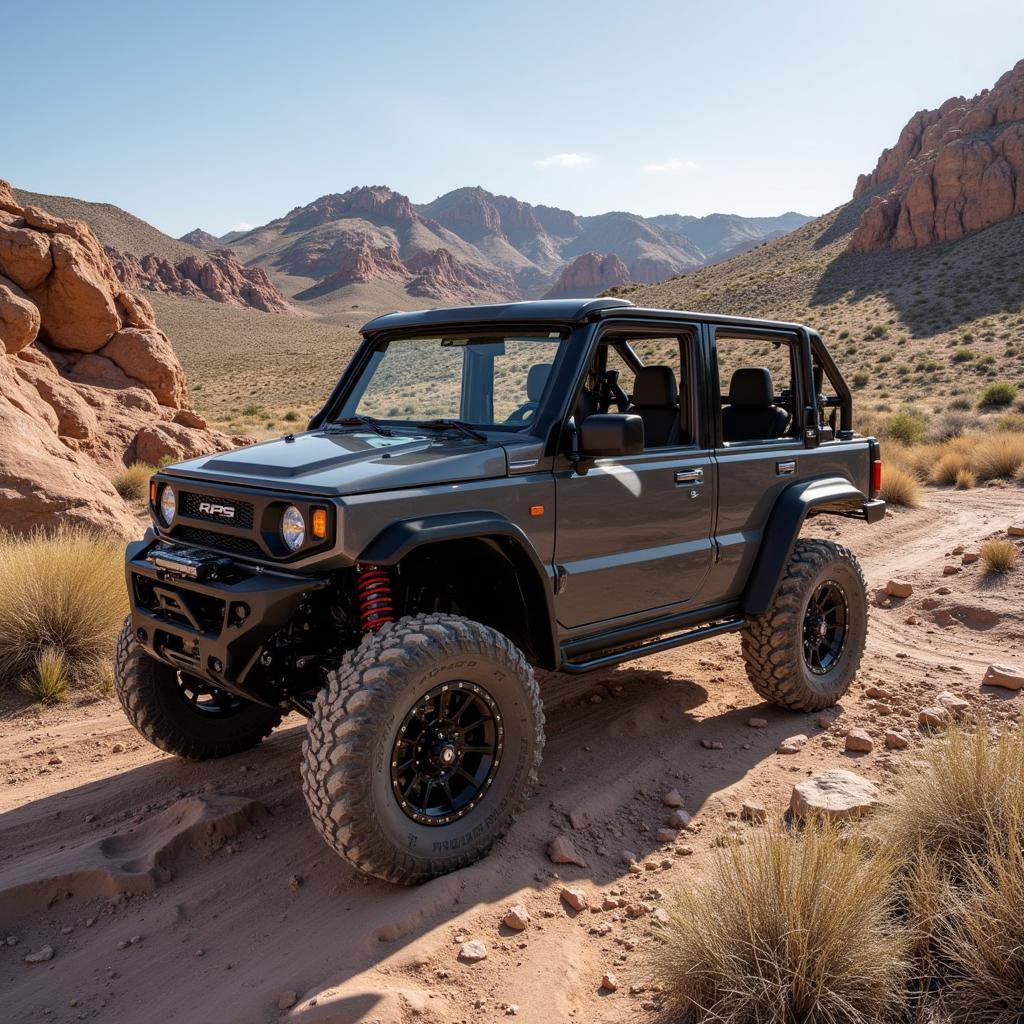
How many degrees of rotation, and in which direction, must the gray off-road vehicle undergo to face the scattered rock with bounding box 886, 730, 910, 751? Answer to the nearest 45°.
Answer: approximately 135° to its left

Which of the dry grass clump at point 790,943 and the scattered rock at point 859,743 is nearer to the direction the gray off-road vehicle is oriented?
the dry grass clump

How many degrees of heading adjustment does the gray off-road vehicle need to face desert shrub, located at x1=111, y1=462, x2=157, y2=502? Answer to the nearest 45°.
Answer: approximately 90° to its right

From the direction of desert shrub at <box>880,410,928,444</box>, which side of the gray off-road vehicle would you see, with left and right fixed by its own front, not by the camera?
back

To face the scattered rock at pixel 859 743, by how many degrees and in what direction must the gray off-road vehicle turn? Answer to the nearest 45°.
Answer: approximately 135° to its left

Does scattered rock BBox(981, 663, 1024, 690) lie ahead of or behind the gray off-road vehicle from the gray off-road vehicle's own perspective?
behind

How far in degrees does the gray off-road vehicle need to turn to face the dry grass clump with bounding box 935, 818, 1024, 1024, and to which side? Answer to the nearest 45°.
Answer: approximately 90° to its left

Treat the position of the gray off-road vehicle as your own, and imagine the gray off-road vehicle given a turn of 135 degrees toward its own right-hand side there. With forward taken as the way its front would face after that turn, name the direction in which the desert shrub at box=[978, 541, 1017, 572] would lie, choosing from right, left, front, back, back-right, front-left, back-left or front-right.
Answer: front-right

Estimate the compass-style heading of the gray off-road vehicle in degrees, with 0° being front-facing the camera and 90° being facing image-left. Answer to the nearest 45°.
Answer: approximately 45°

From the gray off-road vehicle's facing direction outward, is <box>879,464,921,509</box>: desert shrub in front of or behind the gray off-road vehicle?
behind
